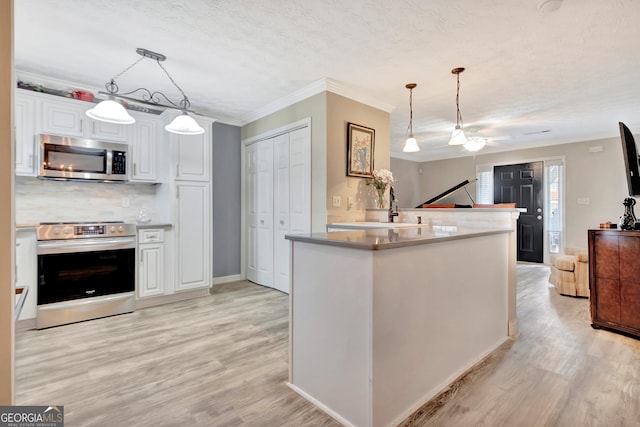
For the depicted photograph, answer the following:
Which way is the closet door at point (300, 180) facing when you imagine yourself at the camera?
facing the viewer and to the left of the viewer

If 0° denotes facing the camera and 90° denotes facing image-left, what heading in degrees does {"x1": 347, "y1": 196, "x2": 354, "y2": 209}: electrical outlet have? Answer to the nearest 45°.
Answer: approximately 315°

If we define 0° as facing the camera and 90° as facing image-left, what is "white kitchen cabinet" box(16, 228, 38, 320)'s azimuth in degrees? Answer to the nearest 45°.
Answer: approximately 0°

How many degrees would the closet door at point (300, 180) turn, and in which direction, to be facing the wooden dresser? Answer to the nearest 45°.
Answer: approximately 90° to its left

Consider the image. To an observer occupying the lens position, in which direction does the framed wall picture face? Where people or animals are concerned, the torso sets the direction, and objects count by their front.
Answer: facing the viewer and to the right of the viewer

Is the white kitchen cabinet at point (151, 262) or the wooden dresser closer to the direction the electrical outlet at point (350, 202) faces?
the wooden dresser

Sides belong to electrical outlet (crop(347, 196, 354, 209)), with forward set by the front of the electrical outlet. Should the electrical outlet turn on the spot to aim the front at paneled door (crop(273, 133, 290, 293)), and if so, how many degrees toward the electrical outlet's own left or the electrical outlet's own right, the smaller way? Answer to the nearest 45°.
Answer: approximately 135° to the electrical outlet's own right

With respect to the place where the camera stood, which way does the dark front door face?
facing the viewer

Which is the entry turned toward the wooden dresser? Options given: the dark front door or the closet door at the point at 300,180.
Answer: the dark front door

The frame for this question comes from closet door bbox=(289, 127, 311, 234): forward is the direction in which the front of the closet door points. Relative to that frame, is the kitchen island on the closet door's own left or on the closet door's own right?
on the closet door's own left

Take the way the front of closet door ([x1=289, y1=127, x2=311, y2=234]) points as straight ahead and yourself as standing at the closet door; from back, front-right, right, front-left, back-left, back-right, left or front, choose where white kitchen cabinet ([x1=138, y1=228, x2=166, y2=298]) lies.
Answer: front-right
